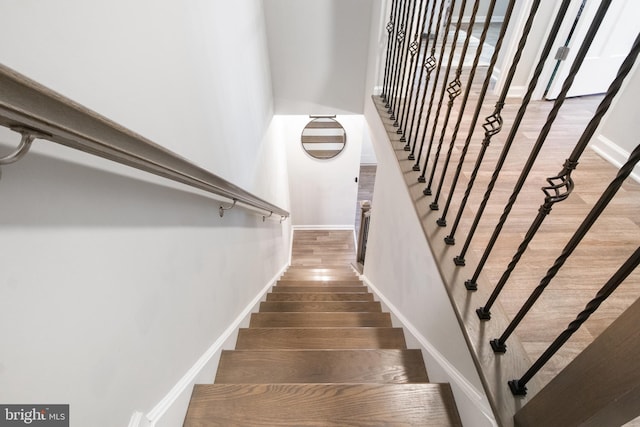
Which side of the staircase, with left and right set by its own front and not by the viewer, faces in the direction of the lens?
back
